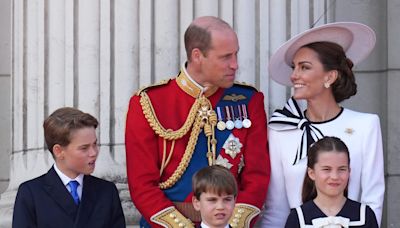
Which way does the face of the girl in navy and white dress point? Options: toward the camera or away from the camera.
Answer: toward the camera

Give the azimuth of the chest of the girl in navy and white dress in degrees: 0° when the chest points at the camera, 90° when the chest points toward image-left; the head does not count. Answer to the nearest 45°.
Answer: approximately 0°

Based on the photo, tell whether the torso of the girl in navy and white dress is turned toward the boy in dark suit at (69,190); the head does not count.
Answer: no

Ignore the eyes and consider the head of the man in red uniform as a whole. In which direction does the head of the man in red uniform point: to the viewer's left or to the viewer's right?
to the viewer's right

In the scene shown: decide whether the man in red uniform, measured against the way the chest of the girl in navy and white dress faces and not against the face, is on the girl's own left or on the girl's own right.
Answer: on the girl's own right

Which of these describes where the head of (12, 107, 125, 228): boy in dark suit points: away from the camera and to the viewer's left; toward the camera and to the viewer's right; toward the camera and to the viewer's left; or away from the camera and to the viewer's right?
toward the camera and to the viewer's right
